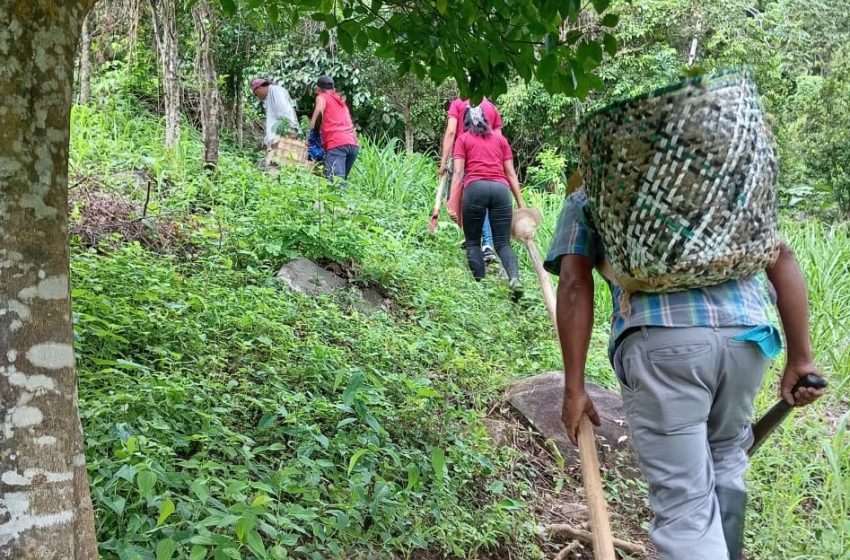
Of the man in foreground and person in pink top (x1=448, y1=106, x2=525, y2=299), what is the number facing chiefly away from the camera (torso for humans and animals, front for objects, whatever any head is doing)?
2

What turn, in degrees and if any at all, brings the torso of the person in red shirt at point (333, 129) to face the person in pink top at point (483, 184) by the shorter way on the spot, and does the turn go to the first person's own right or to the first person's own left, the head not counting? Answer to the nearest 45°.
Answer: approximately 180°

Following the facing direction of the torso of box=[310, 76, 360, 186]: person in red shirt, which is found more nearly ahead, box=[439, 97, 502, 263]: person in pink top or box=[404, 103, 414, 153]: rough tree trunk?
the rough tree trunk

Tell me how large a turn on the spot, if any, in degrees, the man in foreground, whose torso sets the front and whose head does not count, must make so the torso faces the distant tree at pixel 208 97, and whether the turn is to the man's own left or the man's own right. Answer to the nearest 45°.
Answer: approximately 45° to the man's own left

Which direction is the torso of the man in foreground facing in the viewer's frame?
away from the camera

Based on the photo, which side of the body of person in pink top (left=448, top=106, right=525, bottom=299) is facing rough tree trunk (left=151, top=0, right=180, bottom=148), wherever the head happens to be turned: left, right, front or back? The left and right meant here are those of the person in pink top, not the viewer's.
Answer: left

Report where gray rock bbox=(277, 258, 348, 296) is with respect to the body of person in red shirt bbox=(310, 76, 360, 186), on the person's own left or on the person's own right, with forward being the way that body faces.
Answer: on the person's own left

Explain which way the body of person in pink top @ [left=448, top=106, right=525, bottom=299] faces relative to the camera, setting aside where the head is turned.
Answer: away from the camera

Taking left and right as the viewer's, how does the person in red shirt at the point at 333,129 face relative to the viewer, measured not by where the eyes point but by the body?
facing away from the viewer and to the left of the viewer

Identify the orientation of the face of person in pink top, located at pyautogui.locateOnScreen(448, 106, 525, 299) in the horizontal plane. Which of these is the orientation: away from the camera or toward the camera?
away from the camera
